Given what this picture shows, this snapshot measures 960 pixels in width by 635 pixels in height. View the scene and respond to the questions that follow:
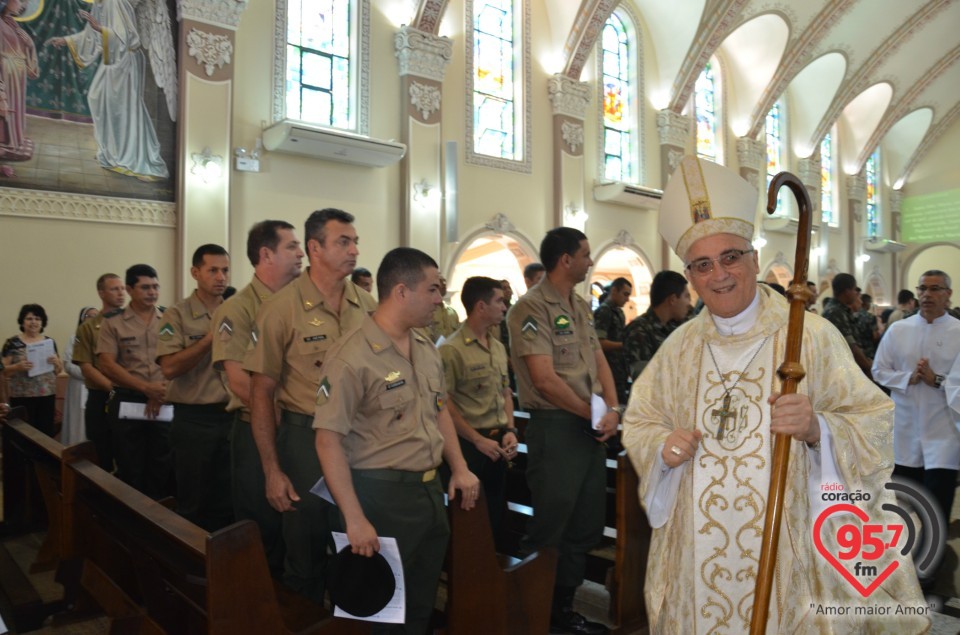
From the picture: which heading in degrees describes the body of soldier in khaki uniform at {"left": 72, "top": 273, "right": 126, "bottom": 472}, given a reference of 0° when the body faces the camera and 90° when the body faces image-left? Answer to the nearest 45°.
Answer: approximately 315°

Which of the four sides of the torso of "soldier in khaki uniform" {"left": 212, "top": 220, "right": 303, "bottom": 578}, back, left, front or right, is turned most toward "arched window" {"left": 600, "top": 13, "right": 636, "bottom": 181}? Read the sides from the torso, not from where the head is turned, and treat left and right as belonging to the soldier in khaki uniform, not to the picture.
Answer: left

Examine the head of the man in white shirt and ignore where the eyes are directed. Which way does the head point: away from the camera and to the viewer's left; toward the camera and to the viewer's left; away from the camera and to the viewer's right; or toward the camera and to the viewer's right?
toward the camera and to the viewer's left

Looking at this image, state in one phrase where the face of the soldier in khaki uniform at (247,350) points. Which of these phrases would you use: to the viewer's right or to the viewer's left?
to the viewer's right

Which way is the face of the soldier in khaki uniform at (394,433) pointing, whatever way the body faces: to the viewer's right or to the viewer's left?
to the viewer's right

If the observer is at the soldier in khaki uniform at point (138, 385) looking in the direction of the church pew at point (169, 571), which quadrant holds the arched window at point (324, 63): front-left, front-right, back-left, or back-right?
back-left

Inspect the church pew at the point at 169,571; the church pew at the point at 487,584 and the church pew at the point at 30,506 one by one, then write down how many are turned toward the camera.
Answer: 0

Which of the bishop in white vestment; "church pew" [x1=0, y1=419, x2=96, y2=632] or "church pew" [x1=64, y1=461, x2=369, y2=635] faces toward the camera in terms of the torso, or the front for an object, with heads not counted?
the bishop in white vestment

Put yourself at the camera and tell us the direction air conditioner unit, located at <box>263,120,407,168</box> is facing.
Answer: facing the viewer and to the right of the viewer

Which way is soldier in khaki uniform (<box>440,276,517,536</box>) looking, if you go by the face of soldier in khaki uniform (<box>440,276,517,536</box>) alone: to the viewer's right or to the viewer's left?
to the viewer's right

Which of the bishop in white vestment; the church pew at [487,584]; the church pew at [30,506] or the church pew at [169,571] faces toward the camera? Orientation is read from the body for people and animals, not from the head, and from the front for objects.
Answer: the bishop in white vestment

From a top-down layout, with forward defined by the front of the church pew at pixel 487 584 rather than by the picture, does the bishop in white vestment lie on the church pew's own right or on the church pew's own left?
on the church pew's own right

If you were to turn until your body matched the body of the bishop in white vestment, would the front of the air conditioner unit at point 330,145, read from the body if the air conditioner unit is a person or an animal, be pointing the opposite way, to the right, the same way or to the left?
to the left

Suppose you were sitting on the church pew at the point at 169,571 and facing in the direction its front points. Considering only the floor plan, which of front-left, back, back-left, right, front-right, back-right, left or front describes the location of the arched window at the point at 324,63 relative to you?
front-left

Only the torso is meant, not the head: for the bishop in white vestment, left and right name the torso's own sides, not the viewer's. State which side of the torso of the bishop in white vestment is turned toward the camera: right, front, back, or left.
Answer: front
